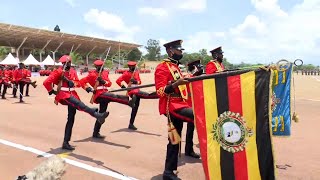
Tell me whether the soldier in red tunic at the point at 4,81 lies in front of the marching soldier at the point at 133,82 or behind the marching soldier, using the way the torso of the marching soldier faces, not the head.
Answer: behind

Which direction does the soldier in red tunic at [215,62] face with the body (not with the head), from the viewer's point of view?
to the viewer's right

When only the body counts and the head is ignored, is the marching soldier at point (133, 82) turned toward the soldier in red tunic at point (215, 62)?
yes

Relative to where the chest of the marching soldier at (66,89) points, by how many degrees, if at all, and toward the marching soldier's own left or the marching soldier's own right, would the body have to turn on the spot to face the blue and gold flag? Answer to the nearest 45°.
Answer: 0° — they already face it

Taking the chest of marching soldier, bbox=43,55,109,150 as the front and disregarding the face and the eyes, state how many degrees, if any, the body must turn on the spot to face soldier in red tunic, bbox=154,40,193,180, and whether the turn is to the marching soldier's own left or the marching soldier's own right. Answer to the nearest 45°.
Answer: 0° — they already face them

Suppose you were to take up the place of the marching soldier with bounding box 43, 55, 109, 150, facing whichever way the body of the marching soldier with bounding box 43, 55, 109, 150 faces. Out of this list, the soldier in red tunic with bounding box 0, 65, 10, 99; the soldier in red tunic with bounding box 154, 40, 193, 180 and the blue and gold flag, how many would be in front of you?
2
